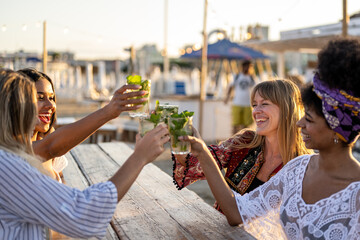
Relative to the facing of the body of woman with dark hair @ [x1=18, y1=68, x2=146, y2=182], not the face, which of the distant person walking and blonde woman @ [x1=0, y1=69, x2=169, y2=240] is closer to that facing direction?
the blonde woman

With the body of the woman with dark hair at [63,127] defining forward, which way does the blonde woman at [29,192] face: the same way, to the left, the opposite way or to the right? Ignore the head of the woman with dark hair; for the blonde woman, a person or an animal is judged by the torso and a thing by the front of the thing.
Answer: to the left

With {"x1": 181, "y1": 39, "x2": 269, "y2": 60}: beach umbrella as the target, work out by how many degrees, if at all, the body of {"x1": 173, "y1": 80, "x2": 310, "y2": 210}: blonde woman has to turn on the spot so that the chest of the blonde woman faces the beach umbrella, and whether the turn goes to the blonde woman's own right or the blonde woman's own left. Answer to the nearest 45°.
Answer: approximately 135° to the blonde woman's own right

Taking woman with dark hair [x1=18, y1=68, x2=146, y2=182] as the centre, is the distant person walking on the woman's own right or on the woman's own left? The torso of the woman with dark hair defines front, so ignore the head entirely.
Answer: on the woman's own left

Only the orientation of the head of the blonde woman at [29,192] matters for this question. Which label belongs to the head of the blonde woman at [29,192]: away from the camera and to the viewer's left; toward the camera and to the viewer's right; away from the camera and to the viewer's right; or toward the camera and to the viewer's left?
away from the camera and to the viewer's right

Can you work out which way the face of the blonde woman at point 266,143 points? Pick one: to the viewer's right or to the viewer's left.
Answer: to the viewer's left

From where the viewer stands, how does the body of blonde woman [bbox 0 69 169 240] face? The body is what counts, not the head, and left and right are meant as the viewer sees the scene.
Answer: facing away from the viewer and to the right of the viewer
